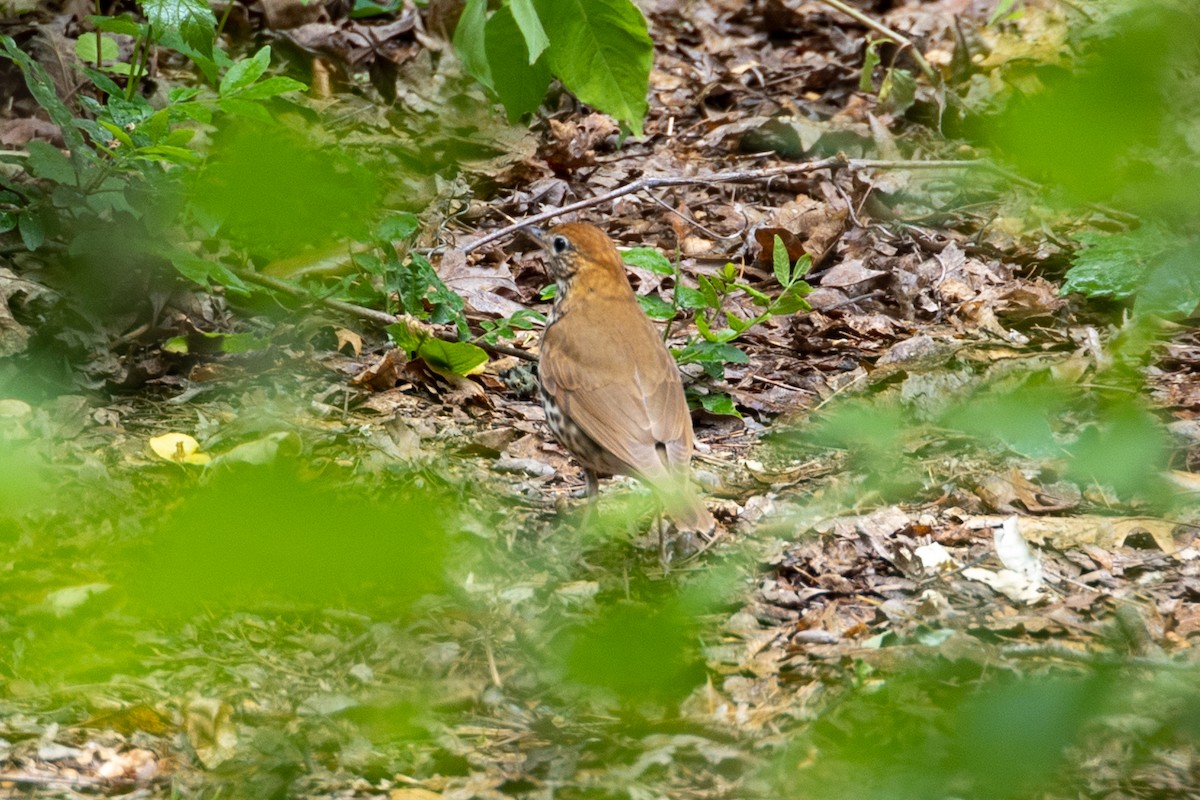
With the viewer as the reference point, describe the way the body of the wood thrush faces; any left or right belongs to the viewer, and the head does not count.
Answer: facing away from the viewer and to the left of the viewer

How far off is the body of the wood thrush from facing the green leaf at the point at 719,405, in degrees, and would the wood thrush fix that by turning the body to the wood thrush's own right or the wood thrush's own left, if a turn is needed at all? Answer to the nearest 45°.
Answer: approximately 90° to the wood thrush's own right

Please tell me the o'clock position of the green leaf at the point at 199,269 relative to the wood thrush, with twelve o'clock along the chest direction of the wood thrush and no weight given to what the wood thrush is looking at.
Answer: The green leaf is roughly at 11 o'clock from the wood thrush.

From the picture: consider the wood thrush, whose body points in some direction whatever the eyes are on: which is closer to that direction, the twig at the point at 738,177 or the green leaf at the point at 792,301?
the twig

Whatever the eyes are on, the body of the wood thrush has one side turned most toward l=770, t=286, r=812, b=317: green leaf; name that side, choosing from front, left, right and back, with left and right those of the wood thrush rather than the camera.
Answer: right

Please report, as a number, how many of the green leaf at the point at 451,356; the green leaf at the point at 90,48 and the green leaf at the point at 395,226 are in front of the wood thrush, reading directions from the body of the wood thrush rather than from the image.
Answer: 3

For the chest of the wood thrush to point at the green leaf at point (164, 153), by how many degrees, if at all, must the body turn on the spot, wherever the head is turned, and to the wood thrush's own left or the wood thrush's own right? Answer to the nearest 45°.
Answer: approximately 45° to the wood thrush's own left
